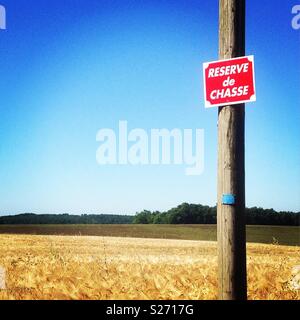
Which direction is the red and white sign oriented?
toward the camera
